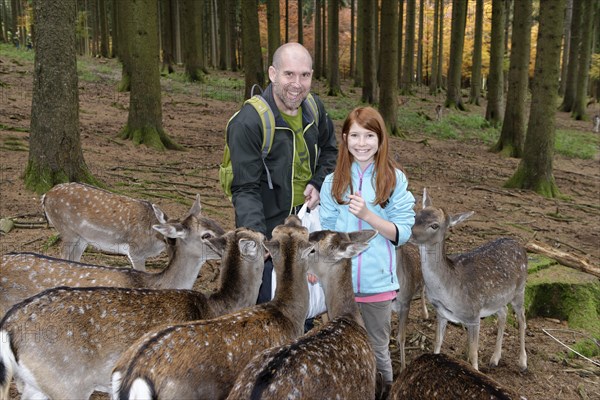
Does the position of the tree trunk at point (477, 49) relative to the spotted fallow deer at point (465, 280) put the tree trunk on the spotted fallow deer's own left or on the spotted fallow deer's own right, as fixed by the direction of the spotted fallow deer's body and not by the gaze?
on the spotted fallow deer's own right

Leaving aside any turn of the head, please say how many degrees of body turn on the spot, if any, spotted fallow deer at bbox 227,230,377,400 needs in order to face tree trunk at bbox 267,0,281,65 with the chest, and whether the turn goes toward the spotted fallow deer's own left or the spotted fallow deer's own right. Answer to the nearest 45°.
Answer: approximately 45° to the spotted fallow deer's own left

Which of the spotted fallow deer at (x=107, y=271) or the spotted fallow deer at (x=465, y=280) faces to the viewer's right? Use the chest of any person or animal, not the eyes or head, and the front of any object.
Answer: the spotted fallow deer at (x=107, y=271)

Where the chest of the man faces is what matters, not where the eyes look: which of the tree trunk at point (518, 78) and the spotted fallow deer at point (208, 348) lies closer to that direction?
the spotted fallow deer

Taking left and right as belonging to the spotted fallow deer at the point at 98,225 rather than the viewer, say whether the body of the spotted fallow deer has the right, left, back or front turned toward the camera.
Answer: right

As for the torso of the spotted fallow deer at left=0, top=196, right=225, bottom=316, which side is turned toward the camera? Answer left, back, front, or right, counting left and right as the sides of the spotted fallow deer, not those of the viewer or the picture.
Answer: right

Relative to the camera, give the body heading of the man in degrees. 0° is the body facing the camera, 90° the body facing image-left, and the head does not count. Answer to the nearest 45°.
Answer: approximately 315°

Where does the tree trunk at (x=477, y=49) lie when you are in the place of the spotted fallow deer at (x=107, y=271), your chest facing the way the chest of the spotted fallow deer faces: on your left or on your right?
on your left

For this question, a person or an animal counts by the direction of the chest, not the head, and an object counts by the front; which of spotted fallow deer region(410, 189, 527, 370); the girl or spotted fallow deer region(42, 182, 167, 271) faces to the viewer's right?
spotted fallow deer region(42, 182, 167, 271)
